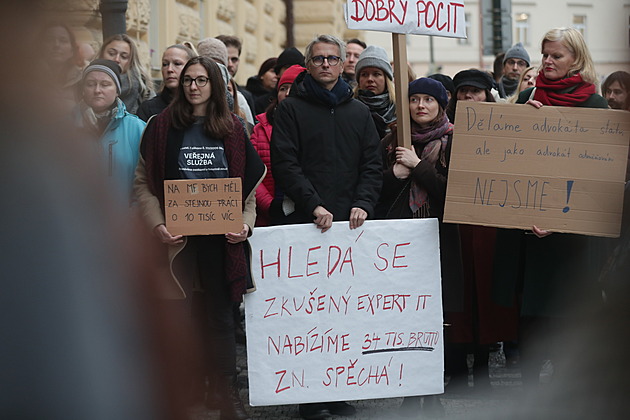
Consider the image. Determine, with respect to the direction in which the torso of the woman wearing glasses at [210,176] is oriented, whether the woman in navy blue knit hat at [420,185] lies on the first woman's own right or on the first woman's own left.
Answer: on the first woman's own left

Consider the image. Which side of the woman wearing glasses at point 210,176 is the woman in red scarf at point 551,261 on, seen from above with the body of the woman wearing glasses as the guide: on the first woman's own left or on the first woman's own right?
on the first woman's own left

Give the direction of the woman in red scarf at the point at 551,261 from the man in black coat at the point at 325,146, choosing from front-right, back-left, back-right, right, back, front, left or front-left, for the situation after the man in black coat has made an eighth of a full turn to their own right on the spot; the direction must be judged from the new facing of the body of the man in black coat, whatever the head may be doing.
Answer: back-left

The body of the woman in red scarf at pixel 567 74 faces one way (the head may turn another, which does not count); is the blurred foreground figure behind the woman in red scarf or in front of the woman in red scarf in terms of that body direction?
in front

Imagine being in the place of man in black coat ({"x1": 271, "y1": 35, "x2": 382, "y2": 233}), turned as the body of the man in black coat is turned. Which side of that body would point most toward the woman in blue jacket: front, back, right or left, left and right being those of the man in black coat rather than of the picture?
right

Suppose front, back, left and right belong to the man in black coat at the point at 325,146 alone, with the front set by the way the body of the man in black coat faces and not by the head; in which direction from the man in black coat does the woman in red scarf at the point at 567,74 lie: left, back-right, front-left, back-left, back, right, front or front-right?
left

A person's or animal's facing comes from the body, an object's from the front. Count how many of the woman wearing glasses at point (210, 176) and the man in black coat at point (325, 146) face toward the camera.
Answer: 2

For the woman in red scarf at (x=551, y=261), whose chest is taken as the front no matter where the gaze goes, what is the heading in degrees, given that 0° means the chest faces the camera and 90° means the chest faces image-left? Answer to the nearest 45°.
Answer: approximately 45°

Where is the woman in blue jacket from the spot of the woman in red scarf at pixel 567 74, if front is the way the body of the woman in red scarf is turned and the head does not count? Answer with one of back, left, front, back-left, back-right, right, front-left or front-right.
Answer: front-right

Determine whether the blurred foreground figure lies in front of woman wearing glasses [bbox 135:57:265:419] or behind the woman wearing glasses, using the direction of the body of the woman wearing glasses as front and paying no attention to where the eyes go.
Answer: in front
